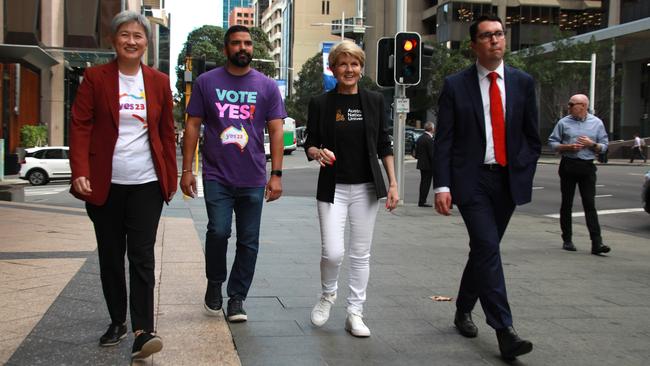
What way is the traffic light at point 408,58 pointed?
toward the camera

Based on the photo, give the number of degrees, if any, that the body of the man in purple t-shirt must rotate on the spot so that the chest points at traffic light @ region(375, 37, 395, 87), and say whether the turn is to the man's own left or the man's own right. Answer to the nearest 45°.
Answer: approximately 180°

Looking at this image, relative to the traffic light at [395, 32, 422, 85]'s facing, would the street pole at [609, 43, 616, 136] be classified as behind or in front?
behind

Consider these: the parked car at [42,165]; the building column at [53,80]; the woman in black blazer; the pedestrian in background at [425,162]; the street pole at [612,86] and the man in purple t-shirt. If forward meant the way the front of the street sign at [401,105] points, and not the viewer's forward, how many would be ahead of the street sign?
2

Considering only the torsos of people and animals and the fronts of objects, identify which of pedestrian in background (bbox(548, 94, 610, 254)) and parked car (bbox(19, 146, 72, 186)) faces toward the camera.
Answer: the pedestrian in background

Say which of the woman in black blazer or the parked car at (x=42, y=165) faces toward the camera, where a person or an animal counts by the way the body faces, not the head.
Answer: the woman in black blazer

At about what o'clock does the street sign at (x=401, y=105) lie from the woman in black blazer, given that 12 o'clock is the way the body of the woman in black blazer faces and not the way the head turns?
The street sign is roughly at 6 o'clock from the woman in black blazer.

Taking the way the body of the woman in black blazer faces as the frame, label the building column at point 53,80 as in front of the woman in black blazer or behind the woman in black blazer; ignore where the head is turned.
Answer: behind

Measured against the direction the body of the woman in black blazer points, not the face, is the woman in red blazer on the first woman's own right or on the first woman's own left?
on the first woman's own right

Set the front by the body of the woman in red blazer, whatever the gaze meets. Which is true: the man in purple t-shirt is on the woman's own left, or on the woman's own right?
on the woman's own left

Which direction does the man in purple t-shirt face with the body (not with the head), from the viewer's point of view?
toward the camera

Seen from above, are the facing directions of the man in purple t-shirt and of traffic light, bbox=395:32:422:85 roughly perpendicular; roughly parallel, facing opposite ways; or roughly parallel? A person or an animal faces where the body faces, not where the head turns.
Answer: roughly parallel
